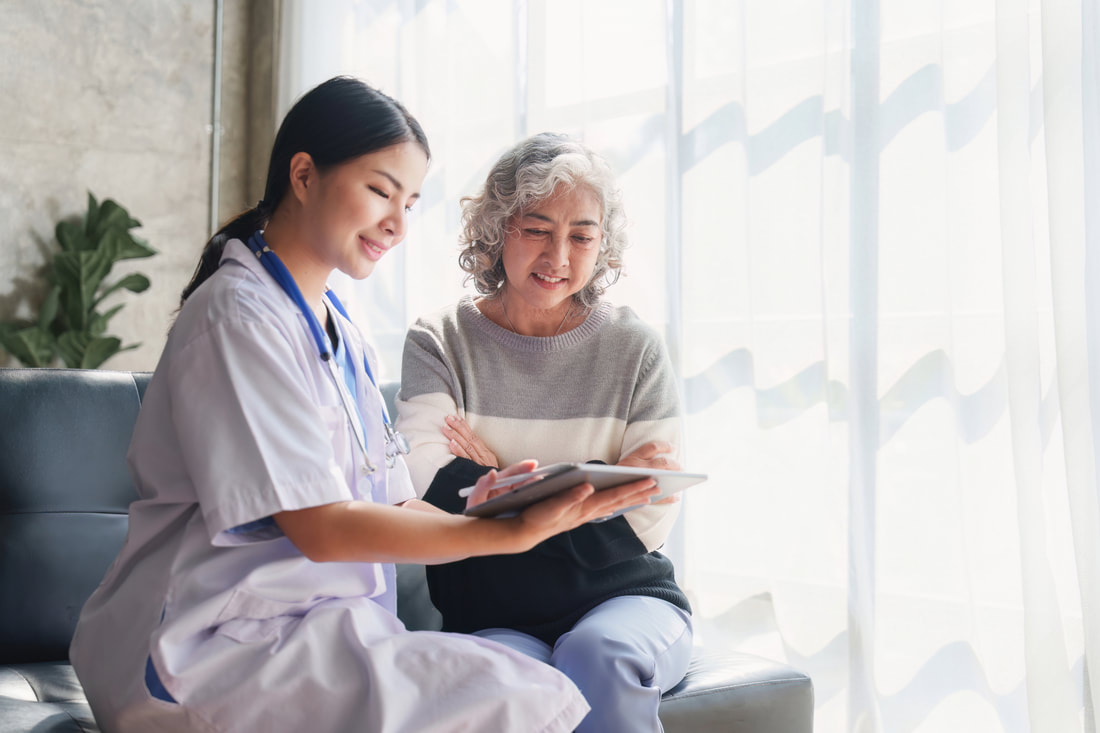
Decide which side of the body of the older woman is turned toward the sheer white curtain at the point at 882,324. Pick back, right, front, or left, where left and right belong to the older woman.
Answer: left

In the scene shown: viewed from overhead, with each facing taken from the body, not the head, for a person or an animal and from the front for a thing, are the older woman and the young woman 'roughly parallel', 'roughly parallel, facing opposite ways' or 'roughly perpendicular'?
roughly perpendicular

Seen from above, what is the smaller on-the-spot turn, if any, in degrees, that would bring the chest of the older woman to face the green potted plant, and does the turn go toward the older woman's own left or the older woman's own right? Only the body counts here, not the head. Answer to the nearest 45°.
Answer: approximately 135° to the older woman's own right

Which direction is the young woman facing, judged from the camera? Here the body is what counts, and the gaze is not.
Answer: to the viewer's right

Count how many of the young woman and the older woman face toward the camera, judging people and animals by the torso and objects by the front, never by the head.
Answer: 1

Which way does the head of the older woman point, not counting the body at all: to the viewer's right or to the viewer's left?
to the viewer's left

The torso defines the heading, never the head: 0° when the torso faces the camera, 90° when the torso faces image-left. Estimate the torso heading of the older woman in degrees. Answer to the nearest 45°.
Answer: approximately 0°

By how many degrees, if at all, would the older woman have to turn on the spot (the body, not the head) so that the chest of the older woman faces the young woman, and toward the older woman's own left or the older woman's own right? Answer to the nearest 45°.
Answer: approximately 45° to the older woman's own right

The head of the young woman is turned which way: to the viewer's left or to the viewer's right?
to the viewer's right
